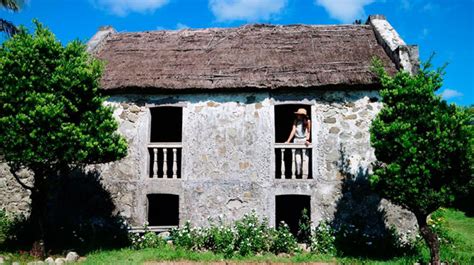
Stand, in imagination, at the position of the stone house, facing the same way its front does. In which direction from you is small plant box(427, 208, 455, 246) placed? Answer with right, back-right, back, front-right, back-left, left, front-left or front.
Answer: left

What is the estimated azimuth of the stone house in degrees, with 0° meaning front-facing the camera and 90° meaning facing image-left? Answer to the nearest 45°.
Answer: approximately 0°

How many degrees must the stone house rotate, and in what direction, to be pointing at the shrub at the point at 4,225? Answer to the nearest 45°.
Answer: approximately 90° to its right
